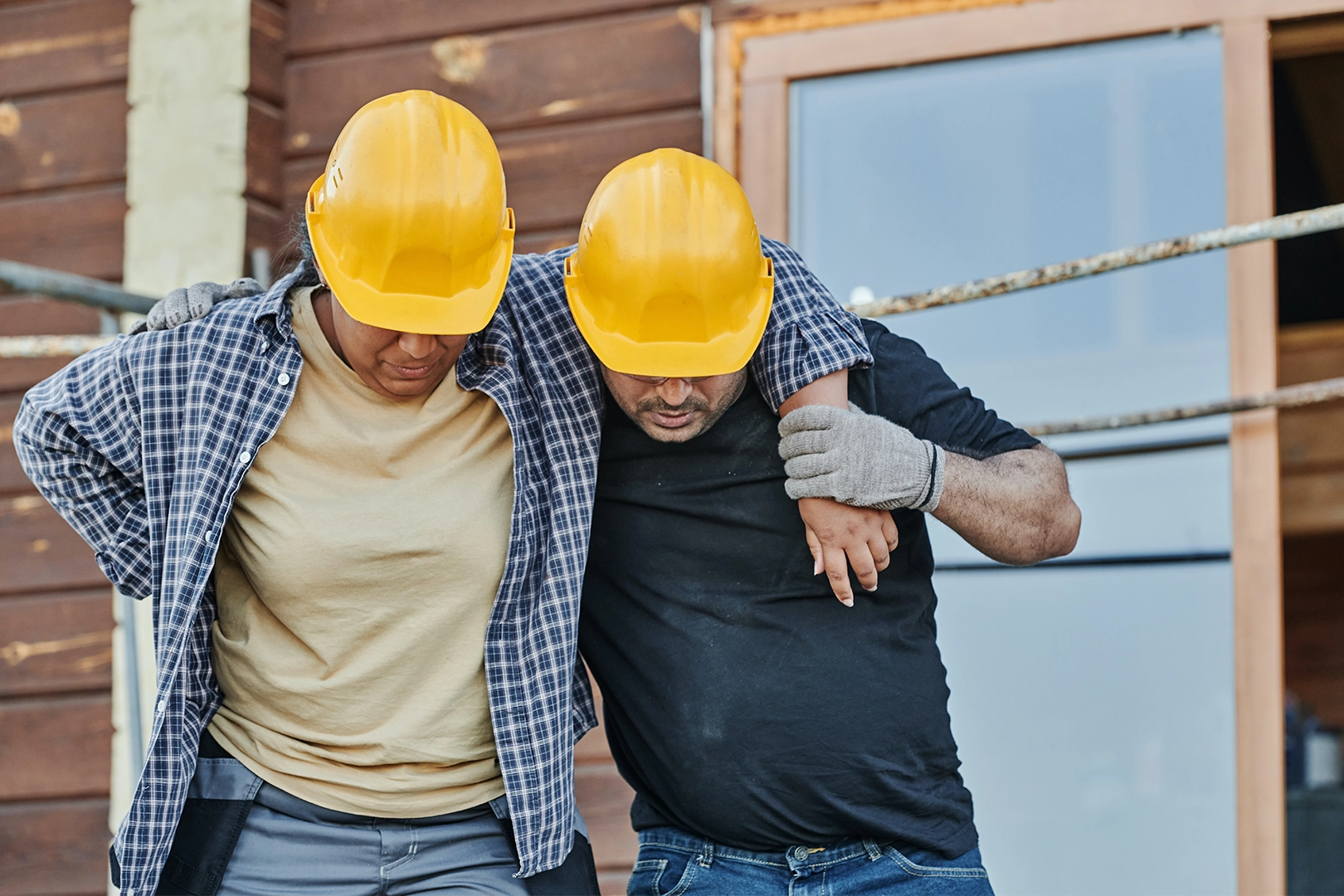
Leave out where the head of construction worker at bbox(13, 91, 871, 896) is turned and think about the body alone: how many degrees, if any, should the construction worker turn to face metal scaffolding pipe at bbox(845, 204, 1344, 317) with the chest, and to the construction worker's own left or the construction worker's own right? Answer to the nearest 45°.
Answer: approximately 90° to the construction worker's own left

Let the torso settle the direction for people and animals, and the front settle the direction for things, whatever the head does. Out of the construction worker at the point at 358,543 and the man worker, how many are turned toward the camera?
2

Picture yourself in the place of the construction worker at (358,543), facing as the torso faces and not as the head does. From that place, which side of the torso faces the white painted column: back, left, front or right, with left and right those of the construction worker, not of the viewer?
back

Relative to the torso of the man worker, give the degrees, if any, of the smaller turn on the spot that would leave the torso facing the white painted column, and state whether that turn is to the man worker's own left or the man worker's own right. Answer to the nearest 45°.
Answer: approximately 135° to the man worker's own right

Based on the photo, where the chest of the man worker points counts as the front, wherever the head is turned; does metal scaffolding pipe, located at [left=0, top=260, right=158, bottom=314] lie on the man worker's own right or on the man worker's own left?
on the man worker's own right

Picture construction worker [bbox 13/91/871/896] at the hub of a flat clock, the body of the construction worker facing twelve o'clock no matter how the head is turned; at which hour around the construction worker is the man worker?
The man worker is roughly at 9 o'clock from the construction worker.

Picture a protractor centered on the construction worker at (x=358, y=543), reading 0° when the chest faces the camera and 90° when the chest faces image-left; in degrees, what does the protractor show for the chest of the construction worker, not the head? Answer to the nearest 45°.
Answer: approximately 0°

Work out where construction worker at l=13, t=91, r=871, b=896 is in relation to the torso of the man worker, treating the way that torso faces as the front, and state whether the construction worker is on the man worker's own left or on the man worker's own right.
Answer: on the man worker's own right

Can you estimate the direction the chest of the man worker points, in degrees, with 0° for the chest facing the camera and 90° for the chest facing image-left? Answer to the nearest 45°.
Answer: approximately 0°
